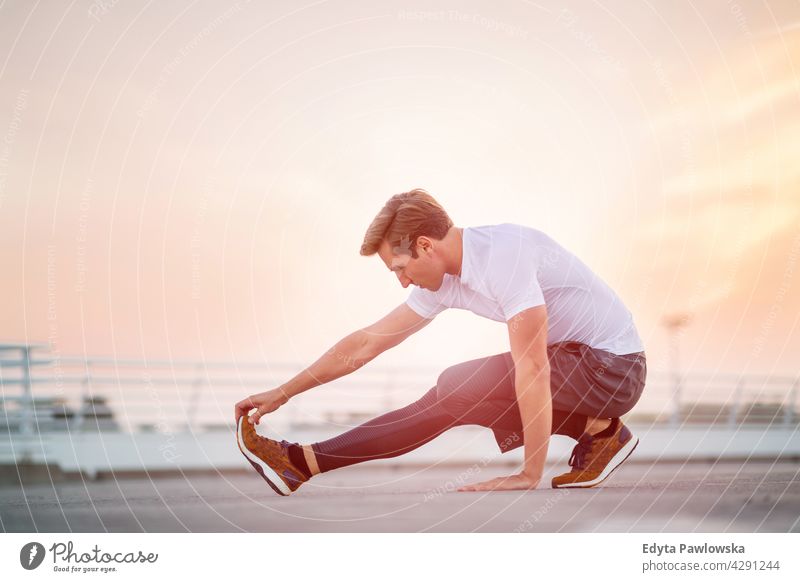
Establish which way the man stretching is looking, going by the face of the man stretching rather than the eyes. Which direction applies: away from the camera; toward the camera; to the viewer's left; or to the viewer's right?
to the viewer's left

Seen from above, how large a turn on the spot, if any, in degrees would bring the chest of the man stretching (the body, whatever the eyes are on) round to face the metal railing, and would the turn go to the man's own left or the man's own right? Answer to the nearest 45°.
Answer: approximately 45° to the man's own right

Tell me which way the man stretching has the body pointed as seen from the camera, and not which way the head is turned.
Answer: to the viewer's left

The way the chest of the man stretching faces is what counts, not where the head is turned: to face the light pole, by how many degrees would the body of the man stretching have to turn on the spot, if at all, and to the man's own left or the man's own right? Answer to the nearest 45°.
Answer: approximately 135° to the man's own right

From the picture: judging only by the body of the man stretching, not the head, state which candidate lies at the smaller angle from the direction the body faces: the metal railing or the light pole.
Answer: the metal railing
